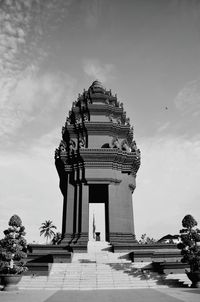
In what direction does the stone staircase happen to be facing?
toward the camera

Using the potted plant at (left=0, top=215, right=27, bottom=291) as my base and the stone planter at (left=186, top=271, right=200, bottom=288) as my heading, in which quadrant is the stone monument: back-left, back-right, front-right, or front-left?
front-left

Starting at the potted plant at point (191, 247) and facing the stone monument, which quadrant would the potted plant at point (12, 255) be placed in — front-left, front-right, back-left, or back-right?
front-left

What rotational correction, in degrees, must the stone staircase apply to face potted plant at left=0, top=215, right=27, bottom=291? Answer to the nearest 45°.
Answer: approximately 90° to its right

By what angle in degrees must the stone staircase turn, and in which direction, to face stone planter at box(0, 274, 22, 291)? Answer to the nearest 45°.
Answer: approximately 90° to its right

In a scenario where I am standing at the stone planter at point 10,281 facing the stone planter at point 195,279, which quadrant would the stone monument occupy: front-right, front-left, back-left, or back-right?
front-left

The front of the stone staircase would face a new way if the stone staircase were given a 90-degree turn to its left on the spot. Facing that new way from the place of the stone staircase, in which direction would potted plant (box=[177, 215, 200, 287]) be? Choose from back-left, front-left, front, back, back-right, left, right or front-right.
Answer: front

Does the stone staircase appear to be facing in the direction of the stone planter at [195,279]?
no
